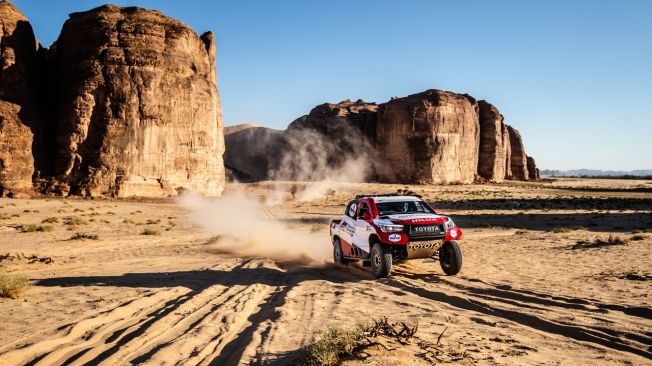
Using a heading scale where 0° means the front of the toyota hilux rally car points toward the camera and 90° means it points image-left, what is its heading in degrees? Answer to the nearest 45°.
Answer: approximately 315°

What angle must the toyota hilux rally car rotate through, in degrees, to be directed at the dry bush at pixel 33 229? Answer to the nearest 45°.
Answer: approximately 180°

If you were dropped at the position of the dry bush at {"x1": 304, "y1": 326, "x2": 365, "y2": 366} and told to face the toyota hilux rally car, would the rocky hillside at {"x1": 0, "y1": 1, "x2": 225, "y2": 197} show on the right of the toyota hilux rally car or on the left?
left

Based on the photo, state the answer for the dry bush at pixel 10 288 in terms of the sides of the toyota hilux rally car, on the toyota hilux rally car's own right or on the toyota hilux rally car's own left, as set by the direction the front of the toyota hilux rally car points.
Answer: on the toyota hilux rally car's own right

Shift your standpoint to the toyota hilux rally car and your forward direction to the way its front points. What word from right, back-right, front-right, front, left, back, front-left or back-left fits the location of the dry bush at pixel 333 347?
front-right

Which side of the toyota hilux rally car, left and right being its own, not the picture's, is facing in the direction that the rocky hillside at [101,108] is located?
back

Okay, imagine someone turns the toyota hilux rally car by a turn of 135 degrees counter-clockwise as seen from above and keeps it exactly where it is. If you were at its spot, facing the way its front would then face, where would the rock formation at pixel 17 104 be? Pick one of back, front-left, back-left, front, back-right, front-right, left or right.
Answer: front-left
